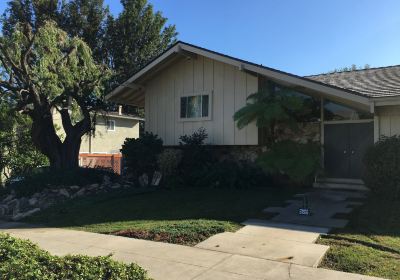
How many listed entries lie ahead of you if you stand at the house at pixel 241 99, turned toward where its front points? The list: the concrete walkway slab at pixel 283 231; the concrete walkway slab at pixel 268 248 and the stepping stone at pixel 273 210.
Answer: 3

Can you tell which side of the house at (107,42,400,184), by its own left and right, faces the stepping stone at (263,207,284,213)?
front

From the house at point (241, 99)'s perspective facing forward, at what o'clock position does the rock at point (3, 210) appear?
The rock is roughly at 2 o'clock from the house.

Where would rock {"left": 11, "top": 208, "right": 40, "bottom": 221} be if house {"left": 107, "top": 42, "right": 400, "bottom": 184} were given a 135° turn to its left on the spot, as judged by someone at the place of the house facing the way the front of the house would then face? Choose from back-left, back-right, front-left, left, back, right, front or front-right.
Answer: back

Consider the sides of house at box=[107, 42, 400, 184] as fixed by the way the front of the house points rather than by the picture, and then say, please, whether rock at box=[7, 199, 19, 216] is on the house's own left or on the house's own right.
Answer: on the house's own right

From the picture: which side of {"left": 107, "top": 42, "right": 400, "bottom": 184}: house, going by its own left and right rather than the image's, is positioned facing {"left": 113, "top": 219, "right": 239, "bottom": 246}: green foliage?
front

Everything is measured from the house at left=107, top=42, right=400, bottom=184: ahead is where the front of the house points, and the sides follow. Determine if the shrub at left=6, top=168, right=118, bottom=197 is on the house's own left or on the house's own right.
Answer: on the house's own right

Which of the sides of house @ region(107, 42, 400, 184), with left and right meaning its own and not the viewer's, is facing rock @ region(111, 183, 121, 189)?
right

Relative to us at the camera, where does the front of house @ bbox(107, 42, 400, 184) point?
facing the viewer

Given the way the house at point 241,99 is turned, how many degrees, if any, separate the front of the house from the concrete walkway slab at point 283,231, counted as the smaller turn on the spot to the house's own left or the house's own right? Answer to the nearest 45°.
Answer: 0° — it already faces it

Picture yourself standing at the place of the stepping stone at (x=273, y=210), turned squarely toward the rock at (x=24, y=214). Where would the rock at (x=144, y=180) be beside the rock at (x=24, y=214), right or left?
right

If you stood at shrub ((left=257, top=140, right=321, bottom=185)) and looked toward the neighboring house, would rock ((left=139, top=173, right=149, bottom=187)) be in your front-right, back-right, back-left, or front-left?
front-left

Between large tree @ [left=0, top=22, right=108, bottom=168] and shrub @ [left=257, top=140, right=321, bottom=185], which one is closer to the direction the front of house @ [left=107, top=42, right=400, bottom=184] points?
the shrub

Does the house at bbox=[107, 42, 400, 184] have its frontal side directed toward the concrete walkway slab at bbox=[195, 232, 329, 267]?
yes

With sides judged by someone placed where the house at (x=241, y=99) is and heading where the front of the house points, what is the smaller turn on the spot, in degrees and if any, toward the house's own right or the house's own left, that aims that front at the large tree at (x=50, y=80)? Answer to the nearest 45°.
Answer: approximately 90° to the house's own right

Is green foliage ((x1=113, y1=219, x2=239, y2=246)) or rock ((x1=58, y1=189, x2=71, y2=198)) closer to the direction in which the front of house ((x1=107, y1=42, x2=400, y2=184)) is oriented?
the green foliage

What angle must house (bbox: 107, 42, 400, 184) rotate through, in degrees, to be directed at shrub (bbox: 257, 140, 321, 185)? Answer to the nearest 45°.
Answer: approximately 45° to its left

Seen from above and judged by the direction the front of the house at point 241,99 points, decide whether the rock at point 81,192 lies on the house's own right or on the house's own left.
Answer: on the house's own right
